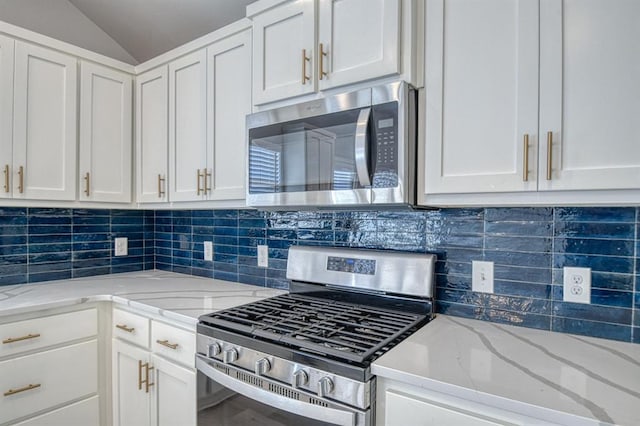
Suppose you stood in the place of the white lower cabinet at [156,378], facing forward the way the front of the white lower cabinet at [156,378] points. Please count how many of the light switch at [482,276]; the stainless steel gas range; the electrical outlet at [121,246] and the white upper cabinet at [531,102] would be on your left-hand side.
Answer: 3

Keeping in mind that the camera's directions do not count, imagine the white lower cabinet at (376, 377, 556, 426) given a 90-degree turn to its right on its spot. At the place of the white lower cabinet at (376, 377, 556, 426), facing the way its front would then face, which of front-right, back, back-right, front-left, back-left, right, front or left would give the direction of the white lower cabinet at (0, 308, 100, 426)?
front-left

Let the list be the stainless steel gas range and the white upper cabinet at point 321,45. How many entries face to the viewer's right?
0

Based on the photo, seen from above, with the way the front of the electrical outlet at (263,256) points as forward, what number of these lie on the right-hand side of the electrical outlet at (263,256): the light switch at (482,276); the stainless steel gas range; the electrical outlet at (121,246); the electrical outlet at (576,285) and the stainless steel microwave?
1

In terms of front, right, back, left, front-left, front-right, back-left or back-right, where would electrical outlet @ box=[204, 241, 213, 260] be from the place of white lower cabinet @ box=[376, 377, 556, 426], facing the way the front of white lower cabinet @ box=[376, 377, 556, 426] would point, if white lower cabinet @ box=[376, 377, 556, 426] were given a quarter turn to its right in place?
front

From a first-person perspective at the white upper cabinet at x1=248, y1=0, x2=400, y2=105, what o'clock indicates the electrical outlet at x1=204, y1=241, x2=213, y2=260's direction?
The electrical outlet is roughly at 3 o'clock from the white upper cabinet.

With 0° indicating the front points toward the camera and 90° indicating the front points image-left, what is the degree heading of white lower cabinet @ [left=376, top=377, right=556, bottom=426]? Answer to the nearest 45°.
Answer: approximately 45°

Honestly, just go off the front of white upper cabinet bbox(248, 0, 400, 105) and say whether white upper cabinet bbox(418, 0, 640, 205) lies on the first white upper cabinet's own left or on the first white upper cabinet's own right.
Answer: on the first white upper cabinet's own left

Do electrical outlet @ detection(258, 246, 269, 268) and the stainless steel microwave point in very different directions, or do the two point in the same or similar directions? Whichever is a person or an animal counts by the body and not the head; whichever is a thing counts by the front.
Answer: same or similar directions

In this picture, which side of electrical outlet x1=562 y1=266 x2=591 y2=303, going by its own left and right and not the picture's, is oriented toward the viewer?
front

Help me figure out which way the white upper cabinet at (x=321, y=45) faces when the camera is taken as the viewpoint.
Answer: facing the viewer and to the left of the viewer

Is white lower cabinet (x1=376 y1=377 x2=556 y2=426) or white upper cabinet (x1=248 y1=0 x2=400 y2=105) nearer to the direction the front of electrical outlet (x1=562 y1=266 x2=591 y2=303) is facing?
the white lower cabinet
